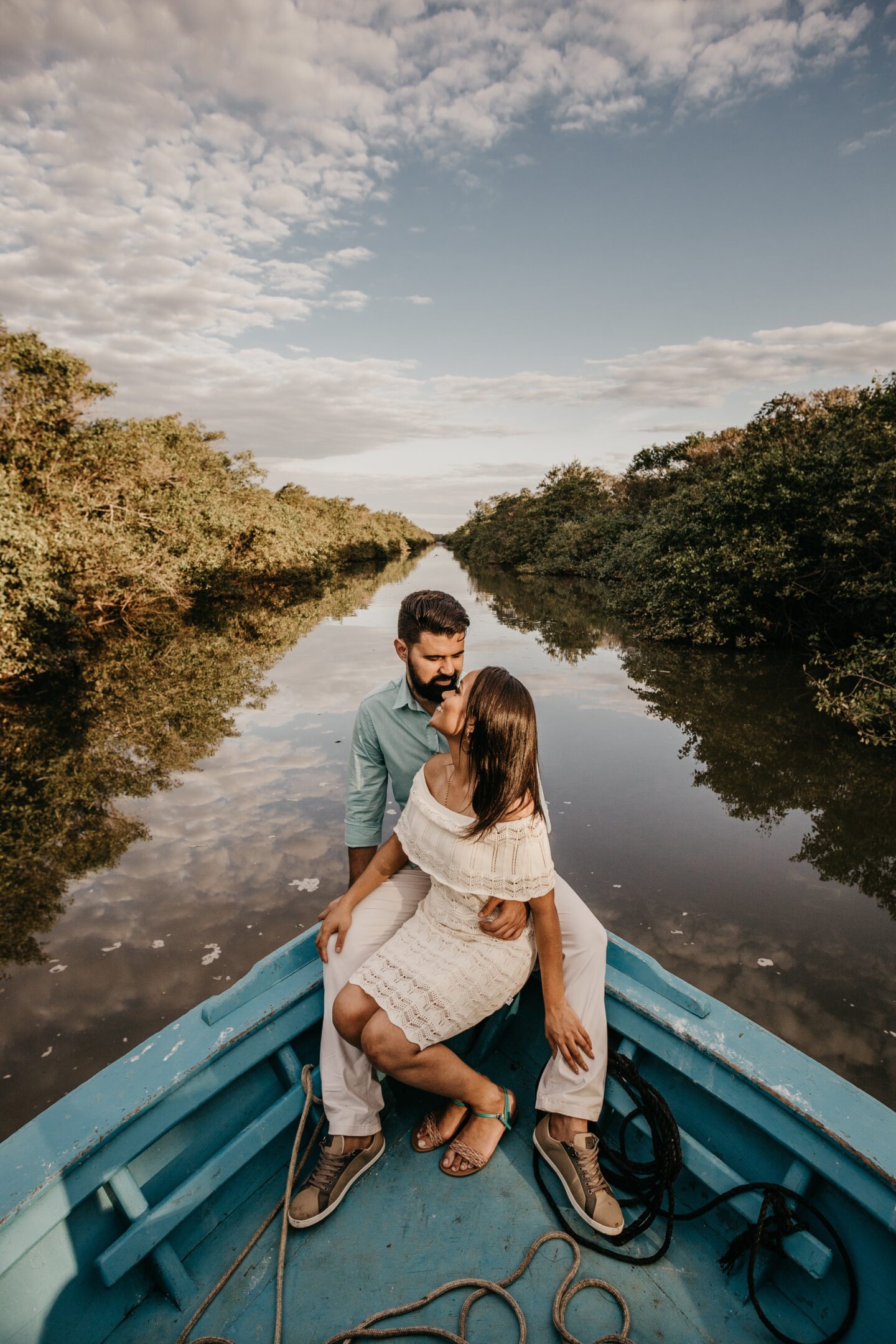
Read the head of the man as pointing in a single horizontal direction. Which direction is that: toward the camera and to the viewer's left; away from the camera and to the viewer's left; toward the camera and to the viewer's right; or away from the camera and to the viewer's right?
toward the camera and to the viewer's right

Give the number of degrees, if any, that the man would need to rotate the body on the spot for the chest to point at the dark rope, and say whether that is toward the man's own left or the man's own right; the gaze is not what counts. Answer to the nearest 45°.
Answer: approximately 90° to the man's own left

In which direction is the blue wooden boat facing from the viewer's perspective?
away from the camera

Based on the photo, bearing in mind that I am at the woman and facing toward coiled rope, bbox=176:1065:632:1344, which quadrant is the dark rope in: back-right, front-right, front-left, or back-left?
front-left

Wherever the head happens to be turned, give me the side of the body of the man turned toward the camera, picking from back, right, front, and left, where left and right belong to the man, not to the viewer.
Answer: front

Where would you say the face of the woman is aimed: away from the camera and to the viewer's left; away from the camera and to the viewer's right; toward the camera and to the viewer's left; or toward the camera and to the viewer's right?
away from the camera and to the viewer's left
